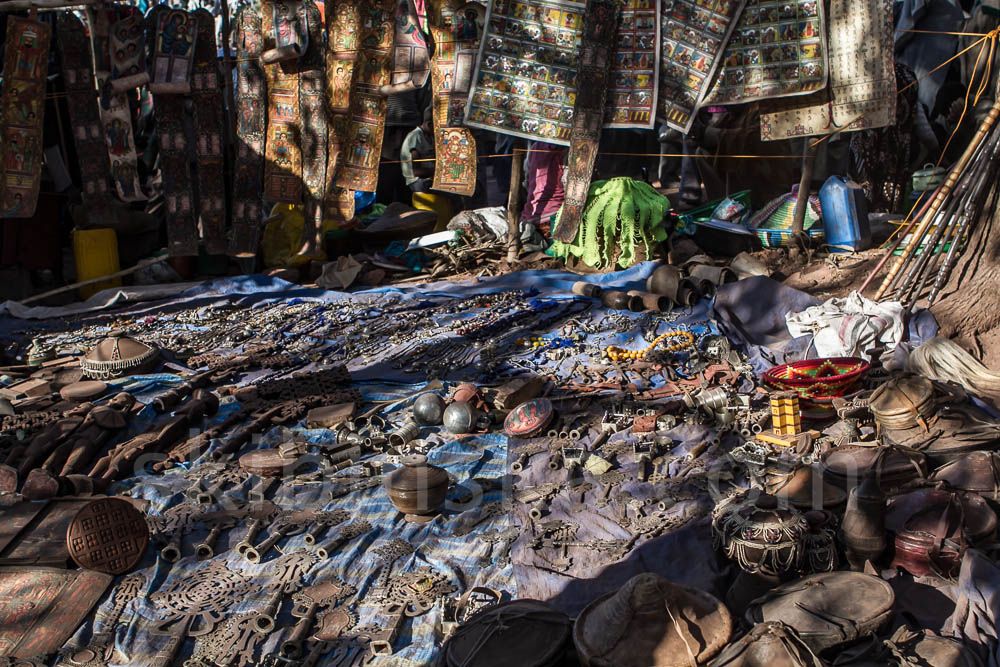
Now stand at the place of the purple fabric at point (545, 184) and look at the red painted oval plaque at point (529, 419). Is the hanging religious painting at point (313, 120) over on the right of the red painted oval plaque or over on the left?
right

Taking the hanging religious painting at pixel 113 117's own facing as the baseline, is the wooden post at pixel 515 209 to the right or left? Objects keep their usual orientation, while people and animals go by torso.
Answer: on its left

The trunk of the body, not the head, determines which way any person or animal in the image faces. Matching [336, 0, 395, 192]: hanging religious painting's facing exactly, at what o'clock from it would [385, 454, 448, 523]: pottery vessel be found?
The pottery vessel is roughly at 12 o'clock from the hanging religious painting.

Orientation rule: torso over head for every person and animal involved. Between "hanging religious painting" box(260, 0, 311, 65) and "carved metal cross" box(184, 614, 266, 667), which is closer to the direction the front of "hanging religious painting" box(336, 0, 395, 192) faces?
the carved metal cross

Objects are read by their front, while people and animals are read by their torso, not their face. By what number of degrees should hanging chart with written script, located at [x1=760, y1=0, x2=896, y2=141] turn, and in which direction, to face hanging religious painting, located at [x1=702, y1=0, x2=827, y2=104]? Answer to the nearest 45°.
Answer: approximately 90° to its right

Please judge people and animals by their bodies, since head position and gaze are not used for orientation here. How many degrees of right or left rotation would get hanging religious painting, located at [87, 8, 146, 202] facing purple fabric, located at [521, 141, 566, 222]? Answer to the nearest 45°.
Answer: approximately 90° to its left

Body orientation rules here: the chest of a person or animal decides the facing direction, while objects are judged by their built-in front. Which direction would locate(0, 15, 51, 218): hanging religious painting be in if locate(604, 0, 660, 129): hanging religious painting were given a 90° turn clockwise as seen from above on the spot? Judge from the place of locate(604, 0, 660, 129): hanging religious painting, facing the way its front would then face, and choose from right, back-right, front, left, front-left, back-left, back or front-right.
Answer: front

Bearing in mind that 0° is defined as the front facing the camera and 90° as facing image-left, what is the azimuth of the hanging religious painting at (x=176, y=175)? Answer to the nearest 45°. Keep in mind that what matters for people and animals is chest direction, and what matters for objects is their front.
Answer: approximately 0°

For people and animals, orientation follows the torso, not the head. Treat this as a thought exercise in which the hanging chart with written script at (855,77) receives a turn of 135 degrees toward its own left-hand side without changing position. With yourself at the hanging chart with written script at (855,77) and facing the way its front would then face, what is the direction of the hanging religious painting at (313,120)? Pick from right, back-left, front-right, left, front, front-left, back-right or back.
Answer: back-left

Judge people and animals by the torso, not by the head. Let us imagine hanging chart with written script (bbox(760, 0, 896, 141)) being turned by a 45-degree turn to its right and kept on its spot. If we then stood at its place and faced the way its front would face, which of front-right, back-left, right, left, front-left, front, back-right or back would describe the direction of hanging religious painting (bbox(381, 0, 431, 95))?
front-right
